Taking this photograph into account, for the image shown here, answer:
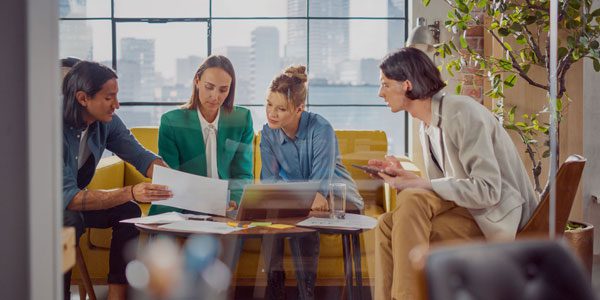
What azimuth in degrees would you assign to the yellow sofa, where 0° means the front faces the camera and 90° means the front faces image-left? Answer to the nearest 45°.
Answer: approximately 0°

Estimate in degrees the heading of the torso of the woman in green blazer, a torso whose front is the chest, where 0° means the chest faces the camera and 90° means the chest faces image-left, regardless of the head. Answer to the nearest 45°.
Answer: approximately 0°

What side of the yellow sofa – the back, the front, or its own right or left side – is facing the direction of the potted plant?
left

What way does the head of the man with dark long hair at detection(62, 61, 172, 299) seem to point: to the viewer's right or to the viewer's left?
to the viewer's right
